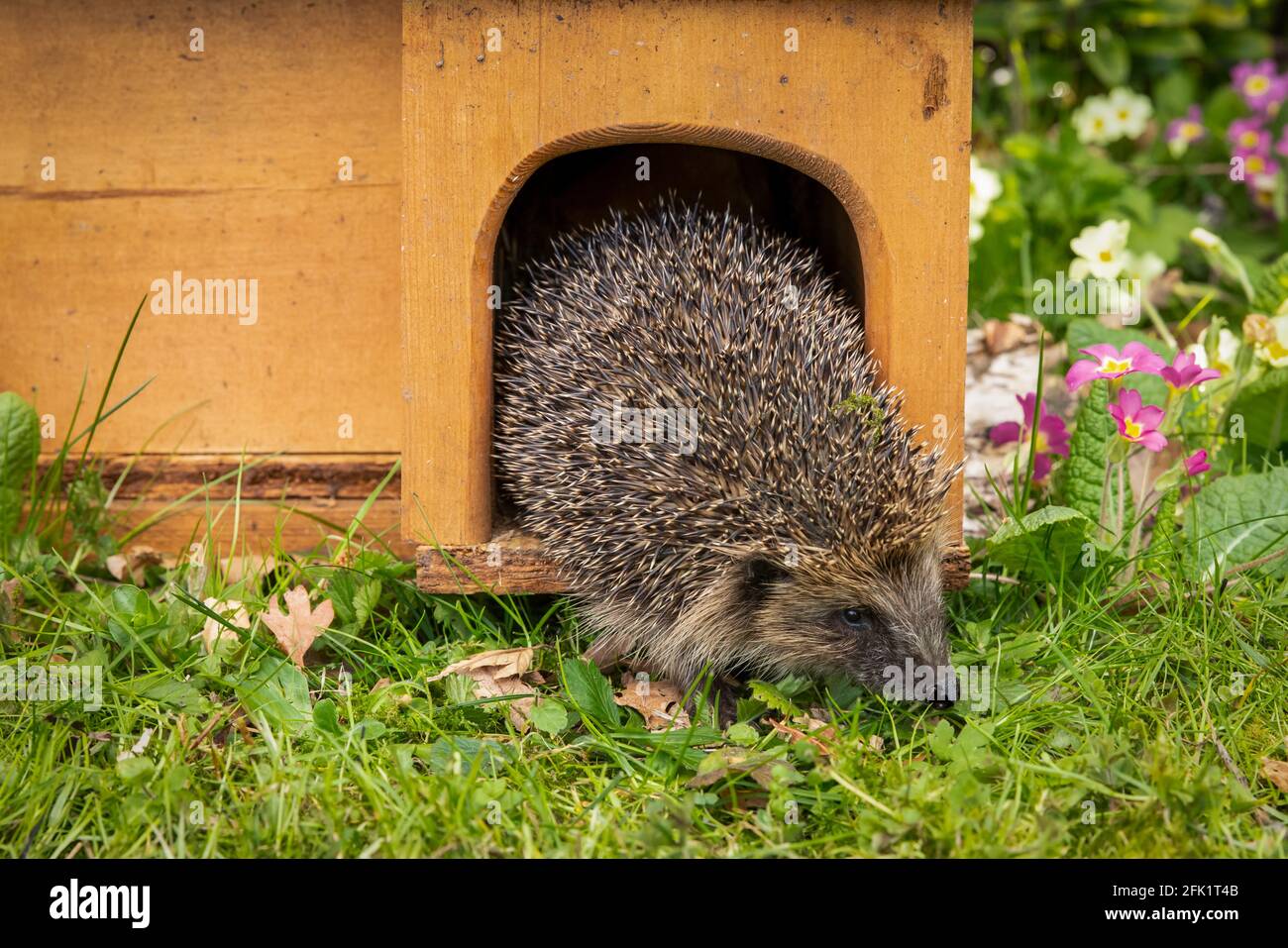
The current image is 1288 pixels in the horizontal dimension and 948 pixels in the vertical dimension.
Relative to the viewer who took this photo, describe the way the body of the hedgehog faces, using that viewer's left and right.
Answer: facing the viewer and to the right of the viewer

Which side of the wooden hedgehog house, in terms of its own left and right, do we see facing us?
front

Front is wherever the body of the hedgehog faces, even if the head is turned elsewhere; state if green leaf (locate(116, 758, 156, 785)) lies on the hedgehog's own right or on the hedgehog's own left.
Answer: on the hedgehog's own right

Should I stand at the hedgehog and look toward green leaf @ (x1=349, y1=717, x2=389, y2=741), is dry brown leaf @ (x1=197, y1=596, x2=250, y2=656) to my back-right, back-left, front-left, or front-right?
front-right

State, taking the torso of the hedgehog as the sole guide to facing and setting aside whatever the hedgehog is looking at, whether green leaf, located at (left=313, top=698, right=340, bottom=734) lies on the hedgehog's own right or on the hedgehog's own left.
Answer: on the hedgehog's own right
